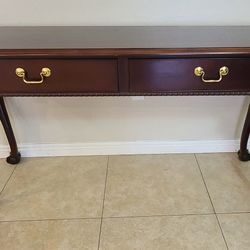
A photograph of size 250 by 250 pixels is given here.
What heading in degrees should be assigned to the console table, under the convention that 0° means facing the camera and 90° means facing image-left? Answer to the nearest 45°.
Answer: approximately 0°
